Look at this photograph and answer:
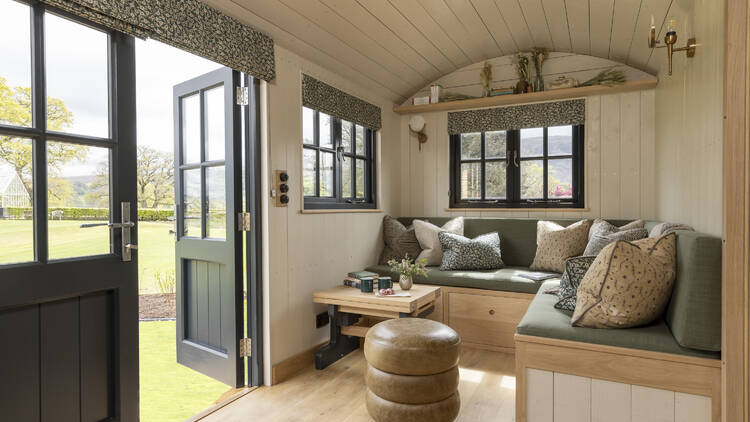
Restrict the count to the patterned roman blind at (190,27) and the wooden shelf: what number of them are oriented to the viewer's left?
0

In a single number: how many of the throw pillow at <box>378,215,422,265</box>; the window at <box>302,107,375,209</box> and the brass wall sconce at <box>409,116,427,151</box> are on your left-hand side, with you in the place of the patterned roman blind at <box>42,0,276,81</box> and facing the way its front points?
3

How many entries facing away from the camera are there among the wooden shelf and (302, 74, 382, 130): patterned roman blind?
0

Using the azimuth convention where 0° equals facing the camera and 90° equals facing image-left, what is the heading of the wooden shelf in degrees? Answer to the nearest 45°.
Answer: approximately 0°

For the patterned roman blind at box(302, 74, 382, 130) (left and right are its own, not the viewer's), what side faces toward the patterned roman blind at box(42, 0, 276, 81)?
right

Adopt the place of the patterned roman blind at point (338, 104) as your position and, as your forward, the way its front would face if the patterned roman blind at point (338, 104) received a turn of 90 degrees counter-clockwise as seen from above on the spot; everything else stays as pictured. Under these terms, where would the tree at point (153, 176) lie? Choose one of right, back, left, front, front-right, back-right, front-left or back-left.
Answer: left

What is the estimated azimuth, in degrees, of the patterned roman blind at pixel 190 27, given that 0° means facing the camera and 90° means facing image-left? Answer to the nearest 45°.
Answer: approximately 315°

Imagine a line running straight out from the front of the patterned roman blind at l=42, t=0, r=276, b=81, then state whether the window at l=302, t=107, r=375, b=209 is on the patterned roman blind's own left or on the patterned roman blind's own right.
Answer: on the patterned roman blind's own left

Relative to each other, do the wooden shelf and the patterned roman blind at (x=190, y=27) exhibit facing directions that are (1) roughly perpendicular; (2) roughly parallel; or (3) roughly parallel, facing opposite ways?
roughly perpendicular
